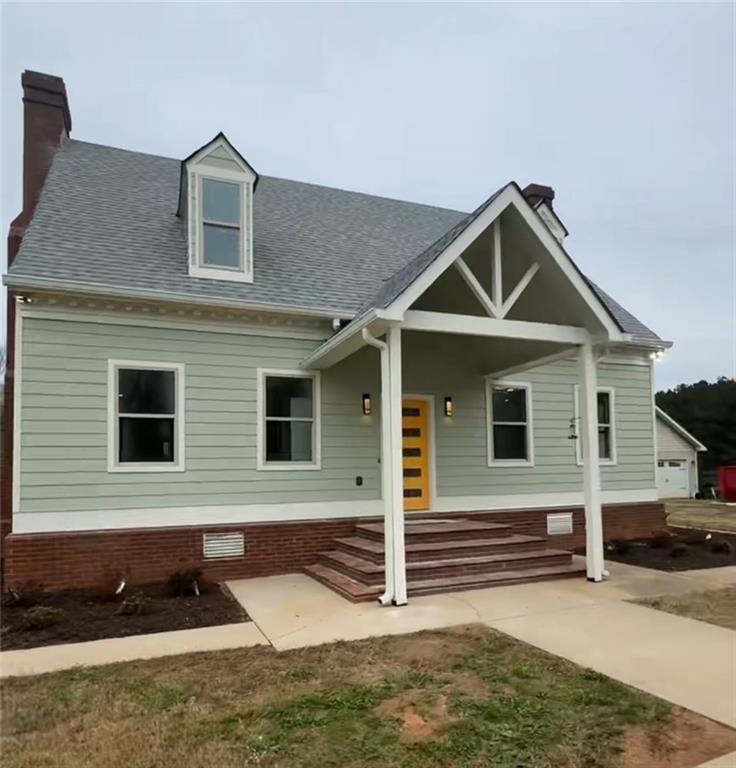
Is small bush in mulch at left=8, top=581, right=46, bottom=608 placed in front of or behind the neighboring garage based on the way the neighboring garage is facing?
in front

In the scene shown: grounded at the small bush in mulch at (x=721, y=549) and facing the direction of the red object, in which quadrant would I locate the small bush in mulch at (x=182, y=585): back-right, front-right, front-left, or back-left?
back-left

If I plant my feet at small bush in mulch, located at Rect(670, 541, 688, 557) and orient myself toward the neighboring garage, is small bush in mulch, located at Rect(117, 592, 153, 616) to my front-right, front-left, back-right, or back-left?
back-left

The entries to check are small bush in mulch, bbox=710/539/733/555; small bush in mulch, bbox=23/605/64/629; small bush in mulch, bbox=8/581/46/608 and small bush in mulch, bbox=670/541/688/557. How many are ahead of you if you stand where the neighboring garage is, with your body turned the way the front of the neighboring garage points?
4

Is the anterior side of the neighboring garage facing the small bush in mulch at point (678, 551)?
yes

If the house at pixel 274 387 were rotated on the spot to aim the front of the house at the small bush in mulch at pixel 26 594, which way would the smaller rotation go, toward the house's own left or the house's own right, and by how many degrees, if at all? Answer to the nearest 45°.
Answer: approximately 90° to the house's own right

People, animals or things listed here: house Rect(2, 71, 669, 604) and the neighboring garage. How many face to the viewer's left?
0

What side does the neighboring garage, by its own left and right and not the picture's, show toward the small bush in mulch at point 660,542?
front

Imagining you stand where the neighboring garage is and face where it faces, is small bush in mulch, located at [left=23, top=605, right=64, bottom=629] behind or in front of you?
in front

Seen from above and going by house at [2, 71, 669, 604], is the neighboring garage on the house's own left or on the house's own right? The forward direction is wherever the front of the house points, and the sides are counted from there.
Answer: on the house's own left

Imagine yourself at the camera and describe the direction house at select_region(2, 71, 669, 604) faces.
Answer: facing the viewer and to the right of the viewer

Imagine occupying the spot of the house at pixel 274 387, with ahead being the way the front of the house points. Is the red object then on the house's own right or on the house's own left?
on the house's own left

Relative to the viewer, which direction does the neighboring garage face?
toward the camera

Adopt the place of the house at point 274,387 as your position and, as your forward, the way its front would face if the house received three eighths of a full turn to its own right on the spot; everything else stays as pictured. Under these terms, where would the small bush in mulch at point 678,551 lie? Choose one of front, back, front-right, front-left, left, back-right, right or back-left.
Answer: back

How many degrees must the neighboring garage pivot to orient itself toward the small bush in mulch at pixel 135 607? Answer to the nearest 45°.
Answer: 0° — it already faces it

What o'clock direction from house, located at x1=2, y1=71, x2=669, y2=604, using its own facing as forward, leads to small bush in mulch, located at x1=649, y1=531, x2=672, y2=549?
The small bush in mulch is roughly at 10 o'clock from the house.
